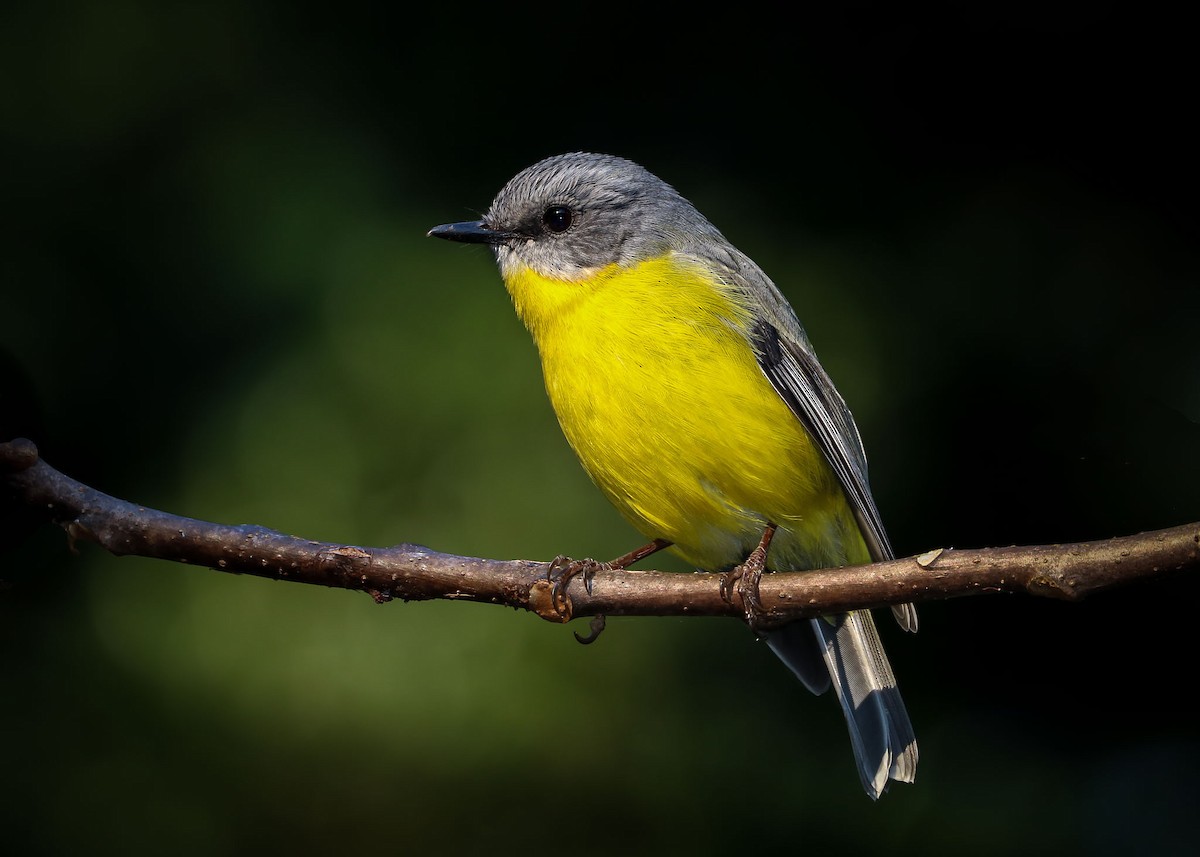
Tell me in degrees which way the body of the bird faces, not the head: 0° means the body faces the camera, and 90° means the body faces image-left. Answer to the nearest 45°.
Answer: approximately 45°
